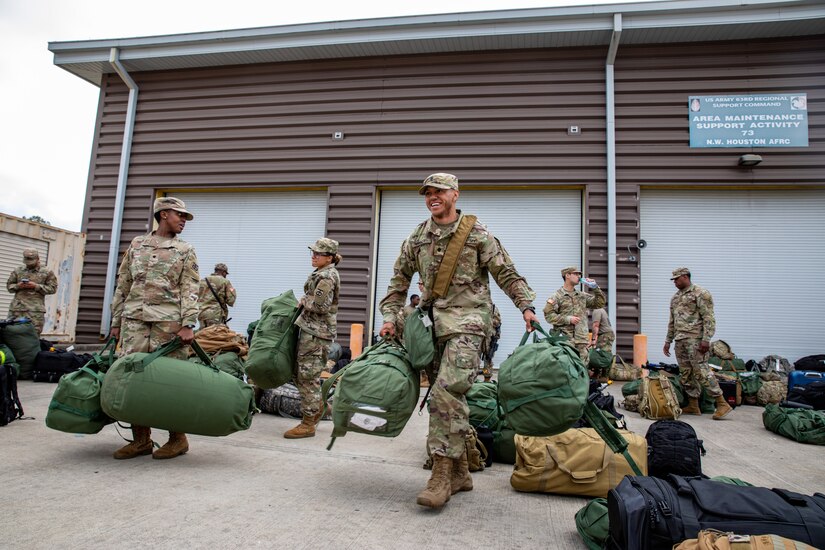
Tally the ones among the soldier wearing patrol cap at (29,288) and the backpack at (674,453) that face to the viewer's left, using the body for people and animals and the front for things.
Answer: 0

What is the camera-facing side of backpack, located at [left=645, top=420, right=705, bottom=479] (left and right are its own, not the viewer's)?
front

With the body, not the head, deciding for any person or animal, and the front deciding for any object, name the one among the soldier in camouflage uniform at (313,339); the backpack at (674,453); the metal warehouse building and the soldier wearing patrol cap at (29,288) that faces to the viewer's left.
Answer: the soldier in camouflage uniform

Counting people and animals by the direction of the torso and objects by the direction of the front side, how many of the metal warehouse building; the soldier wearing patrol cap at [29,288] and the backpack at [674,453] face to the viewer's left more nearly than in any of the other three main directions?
0

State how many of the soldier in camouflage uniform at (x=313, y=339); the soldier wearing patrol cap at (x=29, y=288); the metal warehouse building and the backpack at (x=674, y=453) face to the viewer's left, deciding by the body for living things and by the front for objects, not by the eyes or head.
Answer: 1

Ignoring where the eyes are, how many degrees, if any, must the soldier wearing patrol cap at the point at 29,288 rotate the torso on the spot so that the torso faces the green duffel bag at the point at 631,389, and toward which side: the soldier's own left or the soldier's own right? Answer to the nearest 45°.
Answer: approximately 45° to the soldier's own left

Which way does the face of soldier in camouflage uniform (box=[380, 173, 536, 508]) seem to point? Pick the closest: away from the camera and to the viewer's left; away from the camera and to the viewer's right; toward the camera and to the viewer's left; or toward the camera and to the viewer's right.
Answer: toward the camera and to the viewer's left

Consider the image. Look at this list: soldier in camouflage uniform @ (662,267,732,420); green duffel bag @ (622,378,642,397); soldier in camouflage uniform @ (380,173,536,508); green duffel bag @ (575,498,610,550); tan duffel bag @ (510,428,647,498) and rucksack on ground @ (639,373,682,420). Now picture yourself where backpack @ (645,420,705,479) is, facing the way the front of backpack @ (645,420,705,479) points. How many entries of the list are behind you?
3

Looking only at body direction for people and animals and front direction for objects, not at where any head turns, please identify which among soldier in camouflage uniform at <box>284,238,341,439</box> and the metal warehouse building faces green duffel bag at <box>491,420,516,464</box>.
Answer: the metal warehouse building

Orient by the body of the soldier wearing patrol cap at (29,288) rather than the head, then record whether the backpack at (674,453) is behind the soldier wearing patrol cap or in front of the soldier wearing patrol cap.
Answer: in front

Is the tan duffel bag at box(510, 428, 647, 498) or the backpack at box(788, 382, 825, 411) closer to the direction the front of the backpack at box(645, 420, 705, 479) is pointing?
the tan duffel bag

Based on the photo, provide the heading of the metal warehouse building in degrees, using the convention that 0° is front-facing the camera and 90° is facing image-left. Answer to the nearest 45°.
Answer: approximately 0°

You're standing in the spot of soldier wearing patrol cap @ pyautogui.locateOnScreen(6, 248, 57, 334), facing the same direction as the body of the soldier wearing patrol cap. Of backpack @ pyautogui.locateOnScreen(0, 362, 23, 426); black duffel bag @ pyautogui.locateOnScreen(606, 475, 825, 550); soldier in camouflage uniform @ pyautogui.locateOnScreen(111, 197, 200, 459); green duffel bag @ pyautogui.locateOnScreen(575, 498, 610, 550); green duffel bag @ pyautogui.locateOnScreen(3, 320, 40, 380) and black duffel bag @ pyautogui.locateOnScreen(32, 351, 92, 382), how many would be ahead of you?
6

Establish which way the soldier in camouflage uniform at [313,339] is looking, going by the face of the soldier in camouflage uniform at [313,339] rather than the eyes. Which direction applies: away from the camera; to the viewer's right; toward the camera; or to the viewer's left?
to the viewer's left

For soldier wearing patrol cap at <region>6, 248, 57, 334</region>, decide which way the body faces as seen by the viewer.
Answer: toward the camera

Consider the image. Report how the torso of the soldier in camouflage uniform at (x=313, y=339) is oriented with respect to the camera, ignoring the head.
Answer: to the viewer's left

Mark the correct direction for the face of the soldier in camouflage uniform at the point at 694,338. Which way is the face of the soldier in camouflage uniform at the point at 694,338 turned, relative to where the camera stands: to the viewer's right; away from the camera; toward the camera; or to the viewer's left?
to the viewer's left

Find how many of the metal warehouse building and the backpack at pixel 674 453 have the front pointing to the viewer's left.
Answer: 0

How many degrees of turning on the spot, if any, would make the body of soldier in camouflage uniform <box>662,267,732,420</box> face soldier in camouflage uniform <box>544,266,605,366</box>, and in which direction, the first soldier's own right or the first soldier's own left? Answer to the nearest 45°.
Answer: approximately 45° to the first soldier's own right
